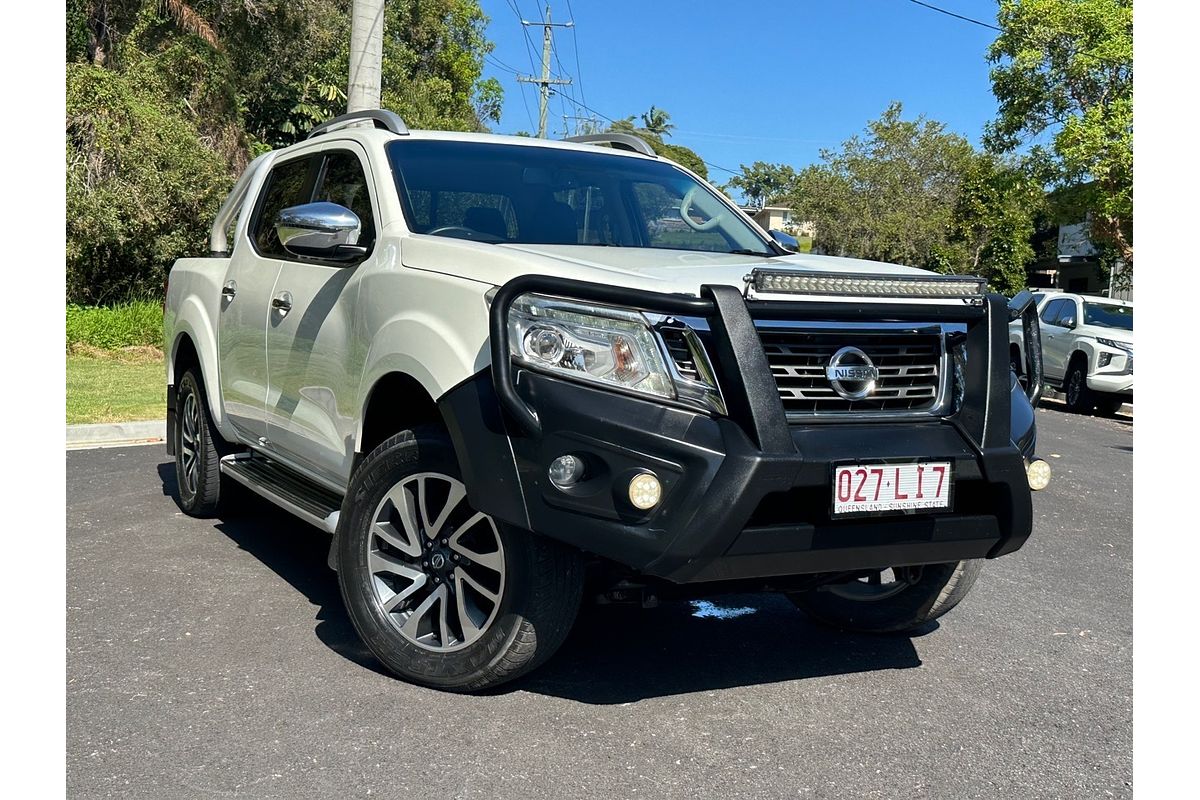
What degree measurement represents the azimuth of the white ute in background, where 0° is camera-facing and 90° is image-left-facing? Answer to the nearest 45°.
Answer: approximately 315°

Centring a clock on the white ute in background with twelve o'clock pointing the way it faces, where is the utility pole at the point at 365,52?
The utility pole is roughly at 3 o'clock from the white ute in background.

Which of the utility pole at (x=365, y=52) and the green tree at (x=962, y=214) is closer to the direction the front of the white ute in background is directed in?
the utility pole

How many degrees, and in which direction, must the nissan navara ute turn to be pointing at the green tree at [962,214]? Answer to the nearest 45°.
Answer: approximately 135° to its left

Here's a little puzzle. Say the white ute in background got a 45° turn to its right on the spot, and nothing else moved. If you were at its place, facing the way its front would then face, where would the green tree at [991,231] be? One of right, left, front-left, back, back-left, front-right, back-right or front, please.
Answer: back

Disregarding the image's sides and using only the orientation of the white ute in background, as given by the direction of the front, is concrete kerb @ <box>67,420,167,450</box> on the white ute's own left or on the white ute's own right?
on the white ute's own right

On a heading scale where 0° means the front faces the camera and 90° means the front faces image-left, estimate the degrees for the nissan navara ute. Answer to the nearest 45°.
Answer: approximately 315°

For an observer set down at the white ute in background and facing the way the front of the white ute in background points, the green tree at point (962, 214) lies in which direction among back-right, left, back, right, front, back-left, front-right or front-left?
back-left
